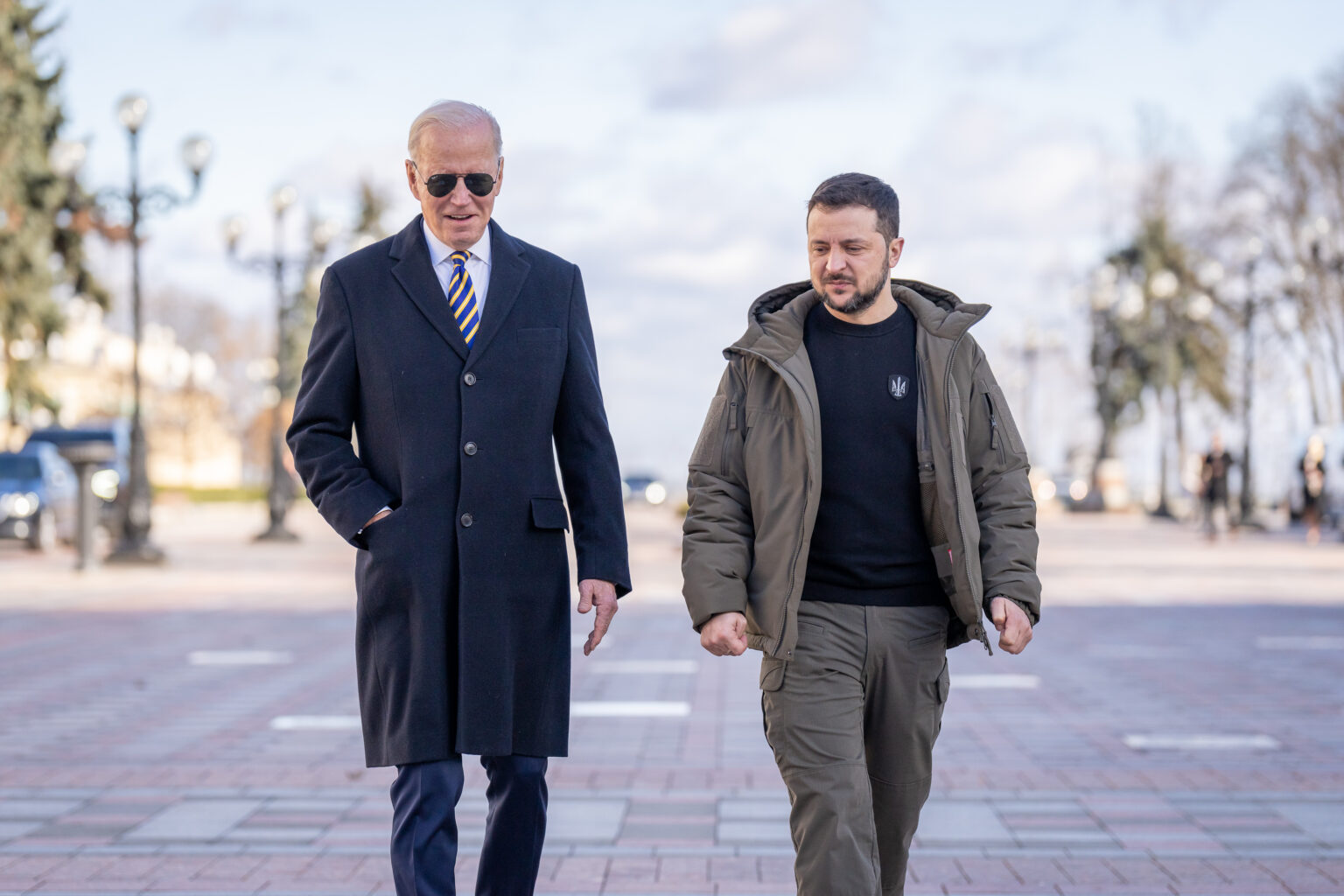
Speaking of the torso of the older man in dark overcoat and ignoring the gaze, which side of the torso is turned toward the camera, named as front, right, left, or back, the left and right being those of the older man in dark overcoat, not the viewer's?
front

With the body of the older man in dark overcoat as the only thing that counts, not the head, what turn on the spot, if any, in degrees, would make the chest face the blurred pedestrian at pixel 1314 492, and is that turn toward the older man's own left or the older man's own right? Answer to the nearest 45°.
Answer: approximately 135° to the older man's own left

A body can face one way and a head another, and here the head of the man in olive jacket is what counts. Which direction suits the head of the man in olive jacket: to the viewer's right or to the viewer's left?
to the viewer's left

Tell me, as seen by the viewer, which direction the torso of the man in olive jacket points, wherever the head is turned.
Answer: toward the camera

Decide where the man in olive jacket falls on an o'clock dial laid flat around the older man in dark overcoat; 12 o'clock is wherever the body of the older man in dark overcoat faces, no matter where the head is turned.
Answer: The man in olive jacket is roughly at 9 o'clock from the older man in dark overcoat.

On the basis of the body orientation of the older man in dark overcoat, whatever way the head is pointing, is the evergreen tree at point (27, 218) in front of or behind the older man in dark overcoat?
behind

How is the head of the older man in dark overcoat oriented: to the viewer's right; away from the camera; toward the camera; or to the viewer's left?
toward the camera

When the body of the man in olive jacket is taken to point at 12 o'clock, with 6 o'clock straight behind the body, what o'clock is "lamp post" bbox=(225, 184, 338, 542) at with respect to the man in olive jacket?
The lamp post is roughly at 5 o'clock from the man in olive jacket.

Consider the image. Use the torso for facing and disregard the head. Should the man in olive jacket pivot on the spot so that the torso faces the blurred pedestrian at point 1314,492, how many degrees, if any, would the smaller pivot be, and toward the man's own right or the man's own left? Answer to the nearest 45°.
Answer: approximately 180°

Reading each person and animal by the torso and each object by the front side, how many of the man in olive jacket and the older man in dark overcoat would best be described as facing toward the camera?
2

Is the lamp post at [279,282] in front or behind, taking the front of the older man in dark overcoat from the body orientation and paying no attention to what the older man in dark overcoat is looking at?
behind

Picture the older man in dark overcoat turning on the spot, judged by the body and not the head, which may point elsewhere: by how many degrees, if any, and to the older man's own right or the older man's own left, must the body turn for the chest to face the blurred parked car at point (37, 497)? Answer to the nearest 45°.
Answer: approximately 180°

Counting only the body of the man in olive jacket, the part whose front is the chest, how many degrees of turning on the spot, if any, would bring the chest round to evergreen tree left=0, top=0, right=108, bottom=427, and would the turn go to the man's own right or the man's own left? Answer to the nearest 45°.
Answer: approximately 135° to the man's own right

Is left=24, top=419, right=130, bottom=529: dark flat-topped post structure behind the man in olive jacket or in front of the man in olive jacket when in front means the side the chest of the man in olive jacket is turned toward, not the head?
behind

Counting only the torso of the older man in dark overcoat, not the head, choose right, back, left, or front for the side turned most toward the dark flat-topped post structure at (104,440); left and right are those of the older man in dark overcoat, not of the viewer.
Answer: back
